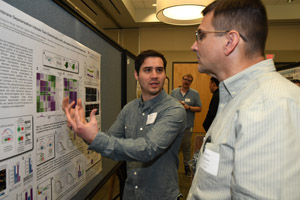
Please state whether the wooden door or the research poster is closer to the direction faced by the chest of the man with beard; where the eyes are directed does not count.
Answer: the research poster

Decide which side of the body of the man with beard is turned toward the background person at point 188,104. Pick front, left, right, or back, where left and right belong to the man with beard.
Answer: back

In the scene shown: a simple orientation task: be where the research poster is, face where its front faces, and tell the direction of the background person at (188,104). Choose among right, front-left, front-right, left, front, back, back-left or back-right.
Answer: left

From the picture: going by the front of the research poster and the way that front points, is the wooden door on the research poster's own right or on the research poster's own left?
on the research poster's own left

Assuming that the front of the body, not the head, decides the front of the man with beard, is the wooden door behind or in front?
behind

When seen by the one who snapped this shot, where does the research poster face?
facing the viewer and to the right of the viewer

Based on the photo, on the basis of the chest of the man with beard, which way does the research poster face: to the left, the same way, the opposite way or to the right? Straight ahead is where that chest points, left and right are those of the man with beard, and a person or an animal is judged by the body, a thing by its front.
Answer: to the left

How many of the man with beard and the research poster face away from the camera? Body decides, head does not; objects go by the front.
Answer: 0
